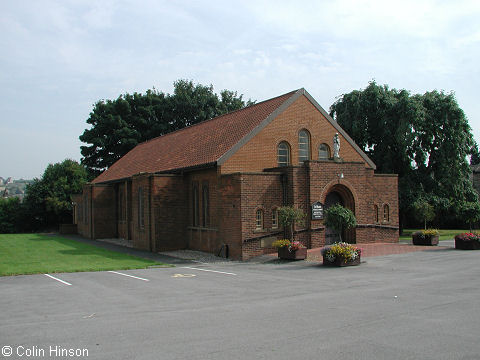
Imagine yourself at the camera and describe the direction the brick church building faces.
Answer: facing the viewer and to the right of the viewer

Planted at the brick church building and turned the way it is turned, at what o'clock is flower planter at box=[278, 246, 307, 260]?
The flower planter is roughly at 1 o'clock from the brick church building.

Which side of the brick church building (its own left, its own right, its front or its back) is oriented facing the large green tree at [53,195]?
back

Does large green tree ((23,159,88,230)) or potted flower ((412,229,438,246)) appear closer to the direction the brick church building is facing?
the potted flower

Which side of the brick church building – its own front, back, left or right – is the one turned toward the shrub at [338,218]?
front

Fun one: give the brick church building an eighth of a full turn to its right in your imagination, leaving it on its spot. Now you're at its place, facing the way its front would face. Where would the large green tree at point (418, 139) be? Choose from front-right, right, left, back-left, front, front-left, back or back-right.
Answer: back-left

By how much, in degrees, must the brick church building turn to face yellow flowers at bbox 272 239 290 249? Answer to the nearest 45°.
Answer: approximately 45° to its right
